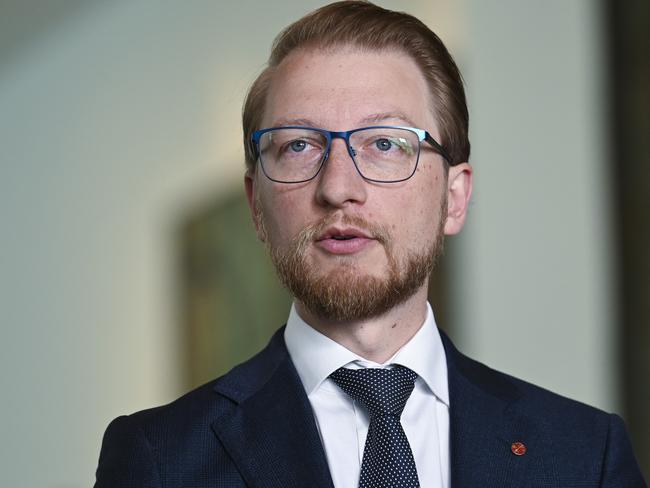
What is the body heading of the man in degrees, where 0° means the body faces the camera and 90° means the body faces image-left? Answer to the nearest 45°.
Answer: approximately 0°

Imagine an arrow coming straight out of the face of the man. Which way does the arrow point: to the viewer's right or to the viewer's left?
to the viewer's left
